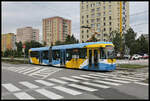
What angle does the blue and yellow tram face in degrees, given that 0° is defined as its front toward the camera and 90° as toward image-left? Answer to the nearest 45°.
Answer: approximately 315°

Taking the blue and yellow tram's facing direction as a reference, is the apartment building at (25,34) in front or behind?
behind
